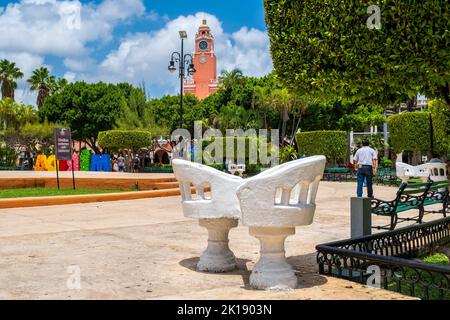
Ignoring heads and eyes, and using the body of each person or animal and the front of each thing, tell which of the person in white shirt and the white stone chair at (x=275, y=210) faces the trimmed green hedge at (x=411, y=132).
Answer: the person in white shirt

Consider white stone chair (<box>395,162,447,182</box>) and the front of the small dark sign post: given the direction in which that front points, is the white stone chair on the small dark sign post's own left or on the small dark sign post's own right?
on the small dark sign post's own left

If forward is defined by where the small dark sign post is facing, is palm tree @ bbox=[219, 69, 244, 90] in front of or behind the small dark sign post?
behind

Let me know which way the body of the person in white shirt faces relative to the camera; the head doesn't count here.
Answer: away from the camera

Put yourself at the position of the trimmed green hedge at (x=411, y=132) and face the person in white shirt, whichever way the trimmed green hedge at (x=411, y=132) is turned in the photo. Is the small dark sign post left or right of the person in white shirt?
right
